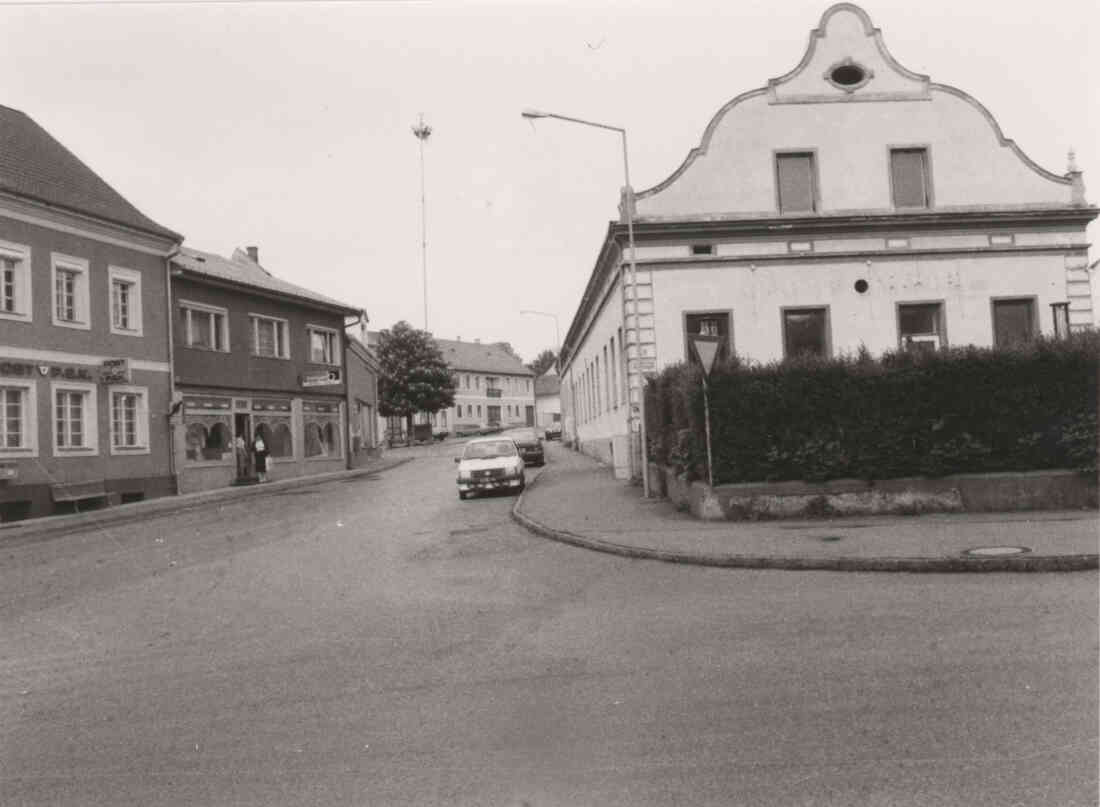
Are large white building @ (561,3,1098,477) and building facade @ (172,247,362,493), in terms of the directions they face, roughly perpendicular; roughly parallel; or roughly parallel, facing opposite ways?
roughly perpendicular

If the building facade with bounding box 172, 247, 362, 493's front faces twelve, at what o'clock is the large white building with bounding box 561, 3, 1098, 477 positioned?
The large white building is roughly at 12 o'clock from the building facade.

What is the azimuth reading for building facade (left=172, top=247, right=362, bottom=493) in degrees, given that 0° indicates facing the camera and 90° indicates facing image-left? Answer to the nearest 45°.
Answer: approximately 315°

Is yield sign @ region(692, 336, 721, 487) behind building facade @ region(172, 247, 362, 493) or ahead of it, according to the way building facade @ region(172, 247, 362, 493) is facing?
ahead

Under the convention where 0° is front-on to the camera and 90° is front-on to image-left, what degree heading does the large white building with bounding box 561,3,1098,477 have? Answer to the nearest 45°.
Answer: approximately 0°

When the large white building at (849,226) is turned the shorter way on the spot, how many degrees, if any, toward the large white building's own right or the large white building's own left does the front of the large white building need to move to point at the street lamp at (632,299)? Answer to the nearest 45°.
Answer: approximately 45° to the large white building's own right

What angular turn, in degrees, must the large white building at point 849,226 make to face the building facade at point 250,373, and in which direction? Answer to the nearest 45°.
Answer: approximately 90° to its right

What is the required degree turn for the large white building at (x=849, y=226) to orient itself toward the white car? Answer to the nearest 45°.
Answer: approximately 90° to its right

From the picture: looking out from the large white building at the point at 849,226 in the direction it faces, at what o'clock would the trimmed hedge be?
The trimmed hedge is roughly at 12 o'clock from the large white building.

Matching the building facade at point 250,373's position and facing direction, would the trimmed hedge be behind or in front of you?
in front
